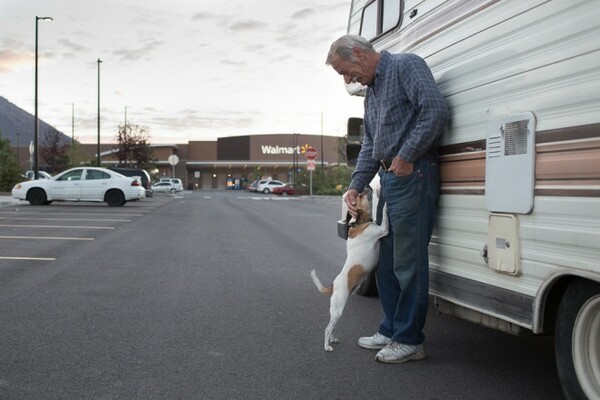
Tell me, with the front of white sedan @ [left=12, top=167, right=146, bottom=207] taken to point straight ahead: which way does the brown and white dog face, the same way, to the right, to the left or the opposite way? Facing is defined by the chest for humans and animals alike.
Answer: the opposite way

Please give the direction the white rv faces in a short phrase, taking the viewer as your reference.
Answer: facing away from the viewer and to the left of the viewer

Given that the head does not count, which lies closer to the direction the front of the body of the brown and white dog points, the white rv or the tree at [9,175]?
the white rv

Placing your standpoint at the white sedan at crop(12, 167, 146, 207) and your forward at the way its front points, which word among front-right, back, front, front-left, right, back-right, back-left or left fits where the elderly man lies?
left

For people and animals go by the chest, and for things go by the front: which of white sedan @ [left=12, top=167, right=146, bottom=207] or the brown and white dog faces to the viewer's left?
the white sedan

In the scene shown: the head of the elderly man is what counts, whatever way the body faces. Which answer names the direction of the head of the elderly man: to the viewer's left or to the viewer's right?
to the viewer's left

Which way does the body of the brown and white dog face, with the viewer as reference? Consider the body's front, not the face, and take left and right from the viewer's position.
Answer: facing to the right of the viewer

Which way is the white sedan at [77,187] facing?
to the viewer's left
